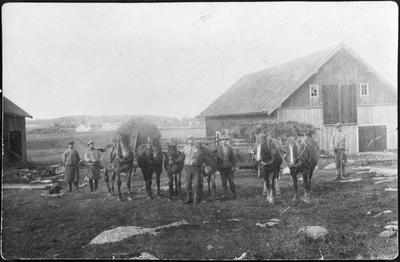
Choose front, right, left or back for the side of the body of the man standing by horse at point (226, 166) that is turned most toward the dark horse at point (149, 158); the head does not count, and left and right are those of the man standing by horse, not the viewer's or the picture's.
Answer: right

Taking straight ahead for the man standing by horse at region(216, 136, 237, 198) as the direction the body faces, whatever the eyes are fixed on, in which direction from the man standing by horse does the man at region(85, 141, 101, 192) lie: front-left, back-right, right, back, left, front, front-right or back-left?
right

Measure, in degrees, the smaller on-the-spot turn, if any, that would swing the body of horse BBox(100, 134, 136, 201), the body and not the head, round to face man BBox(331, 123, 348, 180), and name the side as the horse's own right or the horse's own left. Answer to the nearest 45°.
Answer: approximately 45° to the horse's own left

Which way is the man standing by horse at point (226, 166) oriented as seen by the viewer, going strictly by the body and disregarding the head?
toward the camera

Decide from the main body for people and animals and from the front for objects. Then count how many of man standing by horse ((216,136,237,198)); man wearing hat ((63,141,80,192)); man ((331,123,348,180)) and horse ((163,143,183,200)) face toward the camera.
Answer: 4

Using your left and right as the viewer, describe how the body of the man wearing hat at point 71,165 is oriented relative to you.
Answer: facing the viewer

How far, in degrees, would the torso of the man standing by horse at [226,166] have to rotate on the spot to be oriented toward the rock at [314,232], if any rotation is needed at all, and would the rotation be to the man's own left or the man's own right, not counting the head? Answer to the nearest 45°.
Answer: approximately 45° to the man's own left

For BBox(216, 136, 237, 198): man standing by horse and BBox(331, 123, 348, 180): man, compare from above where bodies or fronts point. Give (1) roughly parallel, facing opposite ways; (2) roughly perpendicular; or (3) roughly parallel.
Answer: roughly parallel

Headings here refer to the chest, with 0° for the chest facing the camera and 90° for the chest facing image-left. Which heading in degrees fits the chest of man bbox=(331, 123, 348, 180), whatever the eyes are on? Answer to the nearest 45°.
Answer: approximately 0°
